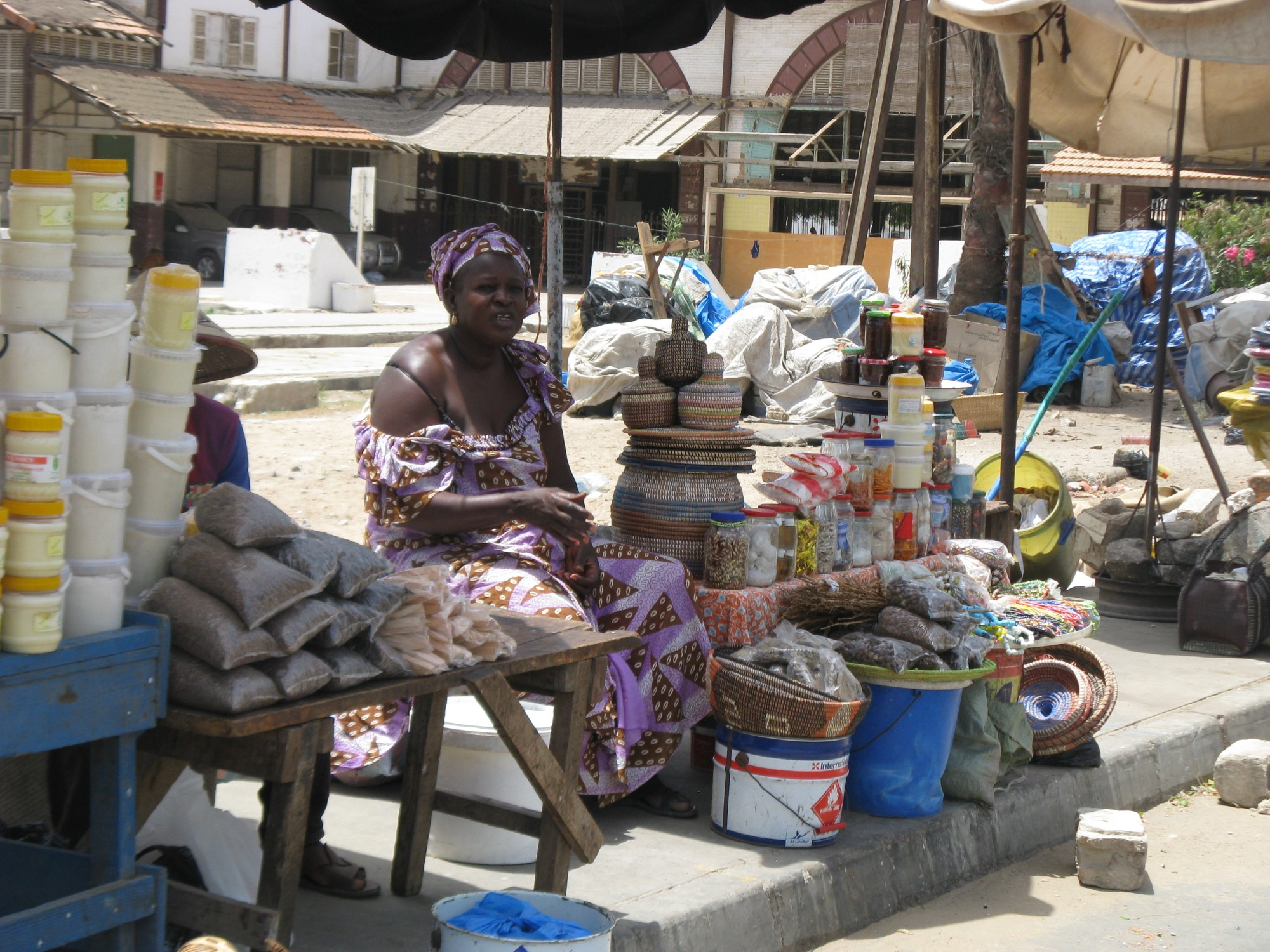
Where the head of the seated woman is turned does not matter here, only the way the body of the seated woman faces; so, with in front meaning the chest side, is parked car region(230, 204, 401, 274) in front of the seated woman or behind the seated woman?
behind

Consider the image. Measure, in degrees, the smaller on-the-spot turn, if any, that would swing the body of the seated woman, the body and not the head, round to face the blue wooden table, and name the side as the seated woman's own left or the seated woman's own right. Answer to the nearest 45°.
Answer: approximately 45° to the seated woman's own right

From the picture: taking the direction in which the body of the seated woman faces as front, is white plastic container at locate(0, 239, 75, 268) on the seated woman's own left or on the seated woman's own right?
on the seated woman's own right

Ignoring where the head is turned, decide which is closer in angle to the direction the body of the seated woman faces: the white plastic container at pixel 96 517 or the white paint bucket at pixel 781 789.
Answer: the white paint bucket

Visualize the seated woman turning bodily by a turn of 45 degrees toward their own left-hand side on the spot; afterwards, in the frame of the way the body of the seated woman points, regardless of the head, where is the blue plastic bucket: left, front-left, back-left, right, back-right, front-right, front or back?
front

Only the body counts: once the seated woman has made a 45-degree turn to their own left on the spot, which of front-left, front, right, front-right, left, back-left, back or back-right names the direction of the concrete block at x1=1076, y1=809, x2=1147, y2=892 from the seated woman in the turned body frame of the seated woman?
front

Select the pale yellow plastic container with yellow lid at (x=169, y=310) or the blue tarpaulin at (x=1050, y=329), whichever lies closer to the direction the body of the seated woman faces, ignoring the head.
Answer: the pale yellow plastic container with yellow lid

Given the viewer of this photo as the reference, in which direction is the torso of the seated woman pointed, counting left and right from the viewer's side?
facing the viewer and to the right of the viewer

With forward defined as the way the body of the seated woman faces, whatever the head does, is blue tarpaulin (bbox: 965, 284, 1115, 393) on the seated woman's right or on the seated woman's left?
on the seated woman's left

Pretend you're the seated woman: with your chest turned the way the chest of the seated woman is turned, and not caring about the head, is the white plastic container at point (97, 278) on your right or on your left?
on your right

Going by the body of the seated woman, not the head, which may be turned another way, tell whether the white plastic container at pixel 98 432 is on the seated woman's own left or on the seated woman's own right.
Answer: on the seated woman's own right

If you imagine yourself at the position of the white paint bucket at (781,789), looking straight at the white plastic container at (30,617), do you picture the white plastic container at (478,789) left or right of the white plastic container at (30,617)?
right

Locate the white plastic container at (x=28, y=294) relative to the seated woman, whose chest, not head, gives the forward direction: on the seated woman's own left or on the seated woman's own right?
on the seated woman's own right
